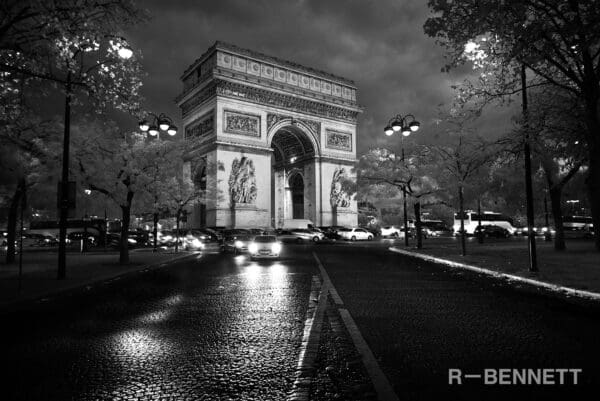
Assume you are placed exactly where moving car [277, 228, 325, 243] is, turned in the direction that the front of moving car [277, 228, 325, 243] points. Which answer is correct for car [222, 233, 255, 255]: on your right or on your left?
on your right

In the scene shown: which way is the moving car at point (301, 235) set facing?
to the viewer's right

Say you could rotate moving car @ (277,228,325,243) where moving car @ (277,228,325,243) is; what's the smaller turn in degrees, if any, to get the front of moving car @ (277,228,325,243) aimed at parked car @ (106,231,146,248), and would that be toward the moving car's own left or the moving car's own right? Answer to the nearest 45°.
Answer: approximately 180°

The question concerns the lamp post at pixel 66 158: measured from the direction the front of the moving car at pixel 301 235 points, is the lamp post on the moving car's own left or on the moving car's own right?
on the moving car's own right

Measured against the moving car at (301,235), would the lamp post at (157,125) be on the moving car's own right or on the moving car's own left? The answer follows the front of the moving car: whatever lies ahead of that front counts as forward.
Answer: on the moving car's own right
